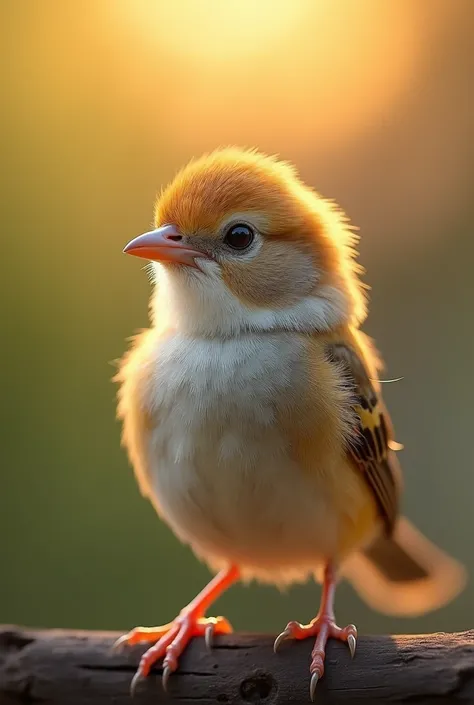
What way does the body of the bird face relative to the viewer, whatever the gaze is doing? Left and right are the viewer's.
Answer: facing the viewer and to the left of the viewer
